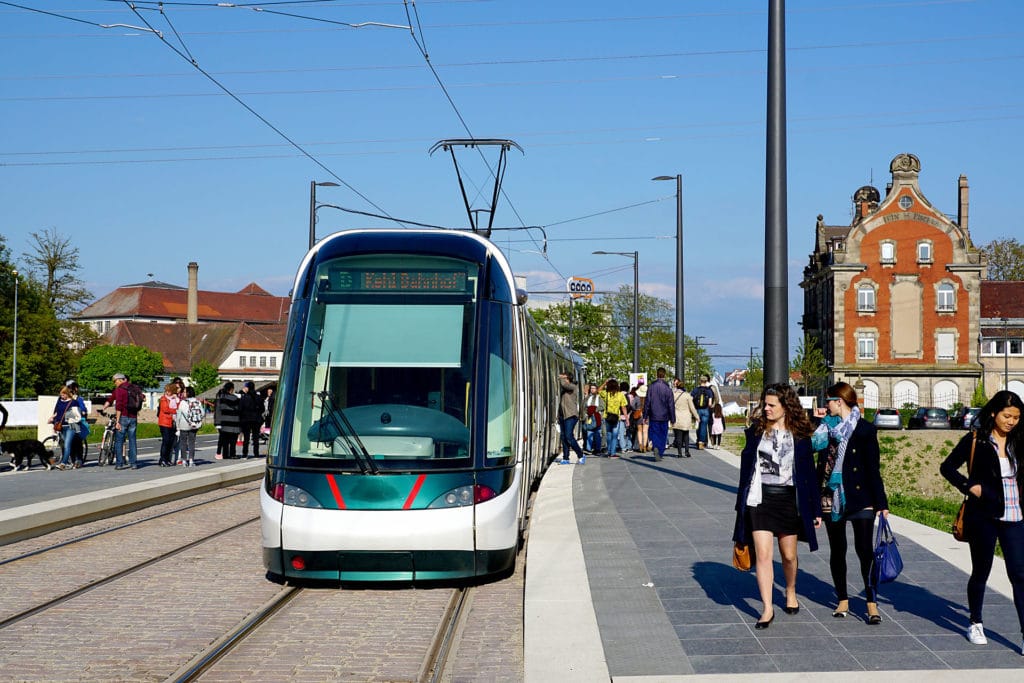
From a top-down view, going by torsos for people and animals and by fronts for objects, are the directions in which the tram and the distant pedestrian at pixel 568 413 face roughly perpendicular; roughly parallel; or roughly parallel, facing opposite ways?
roughly perpendicular

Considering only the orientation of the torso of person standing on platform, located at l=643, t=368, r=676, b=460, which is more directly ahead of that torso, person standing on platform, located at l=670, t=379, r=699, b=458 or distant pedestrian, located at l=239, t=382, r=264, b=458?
the person standing on platform

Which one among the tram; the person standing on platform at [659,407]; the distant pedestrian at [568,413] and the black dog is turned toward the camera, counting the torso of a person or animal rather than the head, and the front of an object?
the tram

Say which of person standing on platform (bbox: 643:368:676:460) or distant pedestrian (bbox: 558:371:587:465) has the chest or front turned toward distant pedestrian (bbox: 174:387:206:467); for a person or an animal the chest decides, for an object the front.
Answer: distant pedestrian (bbox: 558:371:587:465)

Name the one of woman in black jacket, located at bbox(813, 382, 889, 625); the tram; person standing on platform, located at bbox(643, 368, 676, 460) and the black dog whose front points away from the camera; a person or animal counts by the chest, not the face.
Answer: the person standing on platform

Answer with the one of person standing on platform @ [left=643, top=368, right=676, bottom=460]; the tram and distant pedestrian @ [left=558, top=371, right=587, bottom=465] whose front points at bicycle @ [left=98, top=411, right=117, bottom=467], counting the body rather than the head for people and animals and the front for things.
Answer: the distant pedestrian

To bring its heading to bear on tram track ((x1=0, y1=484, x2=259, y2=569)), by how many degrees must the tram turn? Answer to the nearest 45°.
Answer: approximately 135° to its right

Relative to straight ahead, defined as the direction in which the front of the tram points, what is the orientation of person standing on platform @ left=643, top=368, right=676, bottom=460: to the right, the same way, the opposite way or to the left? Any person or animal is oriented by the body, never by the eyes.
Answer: the opposite way

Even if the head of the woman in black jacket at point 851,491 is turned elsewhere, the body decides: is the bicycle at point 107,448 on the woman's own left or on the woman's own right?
on the woman's own right

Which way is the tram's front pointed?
toward the camera

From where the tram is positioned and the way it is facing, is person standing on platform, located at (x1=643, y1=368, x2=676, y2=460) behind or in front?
behind

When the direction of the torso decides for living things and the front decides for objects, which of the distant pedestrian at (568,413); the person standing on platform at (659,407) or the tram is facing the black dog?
the distant pedestrian

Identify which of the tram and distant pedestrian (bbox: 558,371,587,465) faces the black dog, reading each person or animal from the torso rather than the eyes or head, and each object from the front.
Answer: the distant pedestrian

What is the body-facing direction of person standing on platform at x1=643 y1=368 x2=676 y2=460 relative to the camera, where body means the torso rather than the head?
away from the camera
